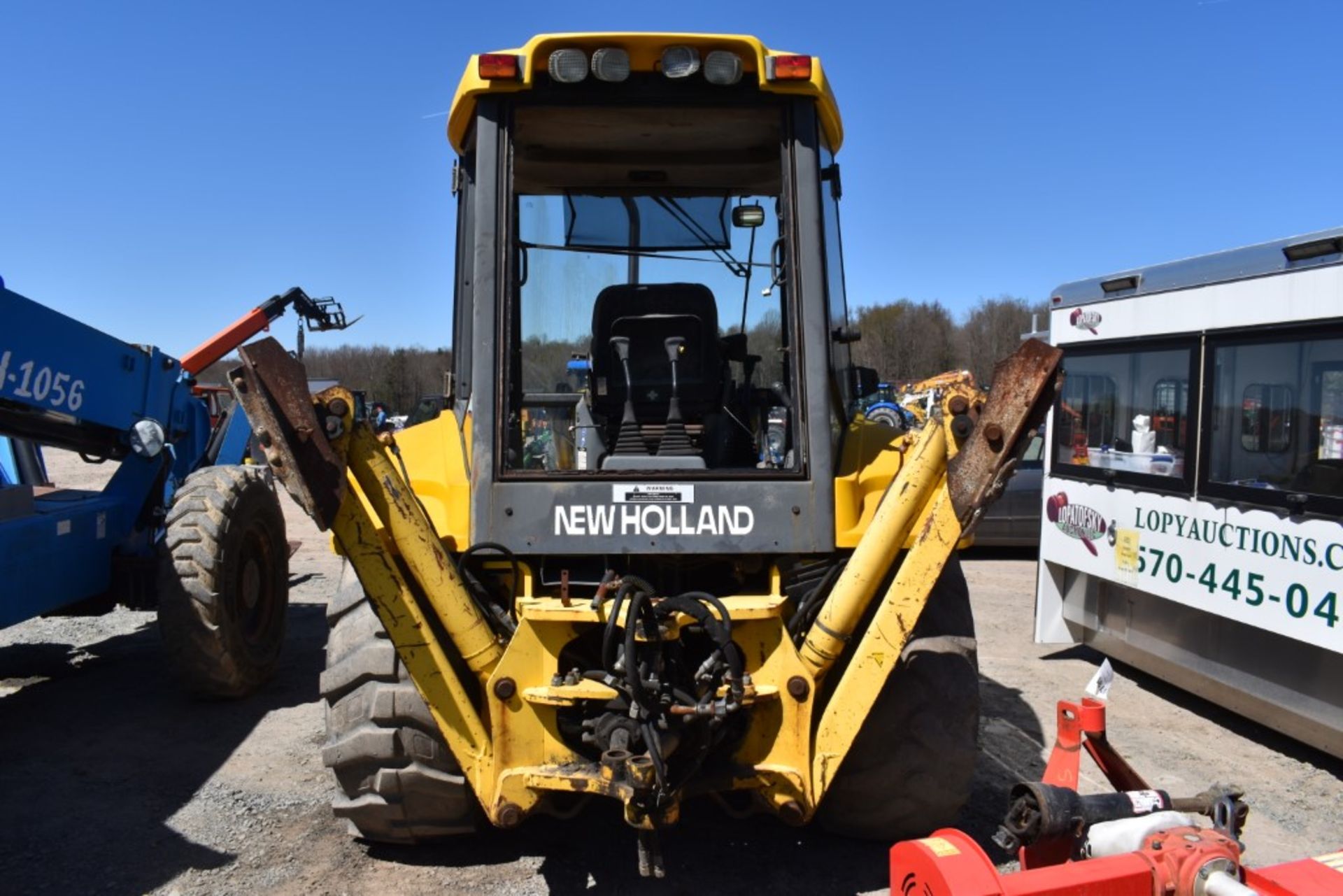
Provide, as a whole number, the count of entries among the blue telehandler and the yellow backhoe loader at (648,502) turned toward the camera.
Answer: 0

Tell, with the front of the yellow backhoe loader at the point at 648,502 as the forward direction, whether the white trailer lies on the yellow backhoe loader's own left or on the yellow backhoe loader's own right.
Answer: on the yellow backhoe loader's own right

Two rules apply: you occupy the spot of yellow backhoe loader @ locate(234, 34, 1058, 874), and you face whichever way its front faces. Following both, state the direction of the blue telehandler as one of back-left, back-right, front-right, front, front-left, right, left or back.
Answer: front-left

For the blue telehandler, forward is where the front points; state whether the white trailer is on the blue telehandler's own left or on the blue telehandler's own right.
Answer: on the blue telehandler's own right

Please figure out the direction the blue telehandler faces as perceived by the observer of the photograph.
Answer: facing away from the viewer and to the right of the viewer

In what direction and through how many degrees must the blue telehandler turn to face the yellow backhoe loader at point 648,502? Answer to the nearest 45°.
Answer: approximately 90° to its right

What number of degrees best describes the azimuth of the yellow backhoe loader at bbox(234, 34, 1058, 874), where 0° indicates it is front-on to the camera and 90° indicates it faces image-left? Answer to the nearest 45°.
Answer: approximately 180°

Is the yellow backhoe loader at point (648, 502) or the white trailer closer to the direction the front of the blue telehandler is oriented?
the white trailer
